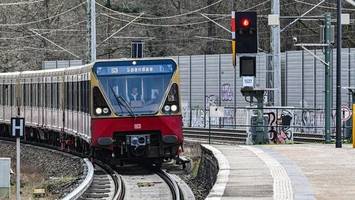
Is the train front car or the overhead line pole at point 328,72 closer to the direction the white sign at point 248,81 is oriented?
the train front car

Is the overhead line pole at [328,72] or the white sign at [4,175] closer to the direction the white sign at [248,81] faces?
the white sign

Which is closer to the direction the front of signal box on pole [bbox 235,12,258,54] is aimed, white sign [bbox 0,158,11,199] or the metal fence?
the white sign

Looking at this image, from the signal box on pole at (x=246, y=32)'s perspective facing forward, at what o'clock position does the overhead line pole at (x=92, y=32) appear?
The overhead line pole is roughly at 5 o'clock from the signal box on pole.

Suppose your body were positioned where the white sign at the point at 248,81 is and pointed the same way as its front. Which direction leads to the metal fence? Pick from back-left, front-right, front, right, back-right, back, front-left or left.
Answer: back

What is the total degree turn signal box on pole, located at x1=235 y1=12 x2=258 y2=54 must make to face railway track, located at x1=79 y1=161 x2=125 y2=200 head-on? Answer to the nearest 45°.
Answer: approximately 45° to its right

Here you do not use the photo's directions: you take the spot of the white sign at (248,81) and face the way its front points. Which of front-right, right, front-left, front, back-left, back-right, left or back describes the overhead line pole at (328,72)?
back-left

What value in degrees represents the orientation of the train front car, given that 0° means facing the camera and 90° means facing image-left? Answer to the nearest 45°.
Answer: approximately 0°

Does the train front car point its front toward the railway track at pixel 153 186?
yes

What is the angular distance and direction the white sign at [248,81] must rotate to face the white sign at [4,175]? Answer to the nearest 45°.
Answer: approximately 45° to its right
